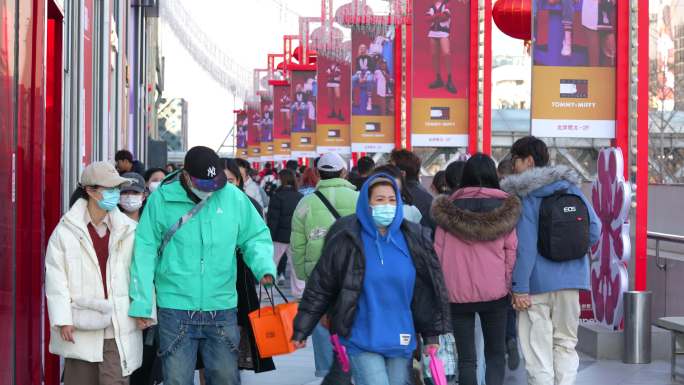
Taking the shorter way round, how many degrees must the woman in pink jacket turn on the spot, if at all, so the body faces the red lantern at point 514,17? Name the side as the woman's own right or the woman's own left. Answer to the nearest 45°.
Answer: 0° — they already face it

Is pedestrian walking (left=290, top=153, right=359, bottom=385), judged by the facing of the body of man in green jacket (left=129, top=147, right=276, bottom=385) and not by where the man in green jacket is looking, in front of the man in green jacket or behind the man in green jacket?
behind

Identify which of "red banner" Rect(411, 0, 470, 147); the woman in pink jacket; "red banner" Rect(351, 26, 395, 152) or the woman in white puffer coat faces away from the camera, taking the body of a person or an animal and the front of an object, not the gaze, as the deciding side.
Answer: the woman in pink jacket

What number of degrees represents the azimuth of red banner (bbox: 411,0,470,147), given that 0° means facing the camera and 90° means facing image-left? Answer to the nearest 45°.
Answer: approximately 0°

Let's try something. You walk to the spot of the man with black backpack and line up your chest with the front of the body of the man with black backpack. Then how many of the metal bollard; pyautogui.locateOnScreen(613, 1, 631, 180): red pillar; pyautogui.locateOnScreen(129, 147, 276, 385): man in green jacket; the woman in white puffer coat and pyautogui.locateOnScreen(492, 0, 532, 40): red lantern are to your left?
2

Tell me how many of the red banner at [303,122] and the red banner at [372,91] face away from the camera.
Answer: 0

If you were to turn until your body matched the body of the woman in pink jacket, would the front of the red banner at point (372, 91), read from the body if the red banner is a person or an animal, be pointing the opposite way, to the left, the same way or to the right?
the opposite way

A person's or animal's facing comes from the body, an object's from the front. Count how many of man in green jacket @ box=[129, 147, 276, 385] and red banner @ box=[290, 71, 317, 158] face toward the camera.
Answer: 2

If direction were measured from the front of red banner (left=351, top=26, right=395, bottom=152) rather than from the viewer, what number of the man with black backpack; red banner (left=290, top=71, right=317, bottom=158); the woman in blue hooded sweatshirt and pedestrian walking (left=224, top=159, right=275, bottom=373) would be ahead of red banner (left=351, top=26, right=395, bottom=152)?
3

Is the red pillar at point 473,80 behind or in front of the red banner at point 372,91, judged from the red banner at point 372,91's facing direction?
in front

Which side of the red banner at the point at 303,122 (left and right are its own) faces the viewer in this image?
front

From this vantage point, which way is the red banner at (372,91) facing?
toward the camera

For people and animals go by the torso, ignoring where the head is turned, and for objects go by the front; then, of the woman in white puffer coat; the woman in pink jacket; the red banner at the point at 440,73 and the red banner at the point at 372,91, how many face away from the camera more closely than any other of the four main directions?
1
